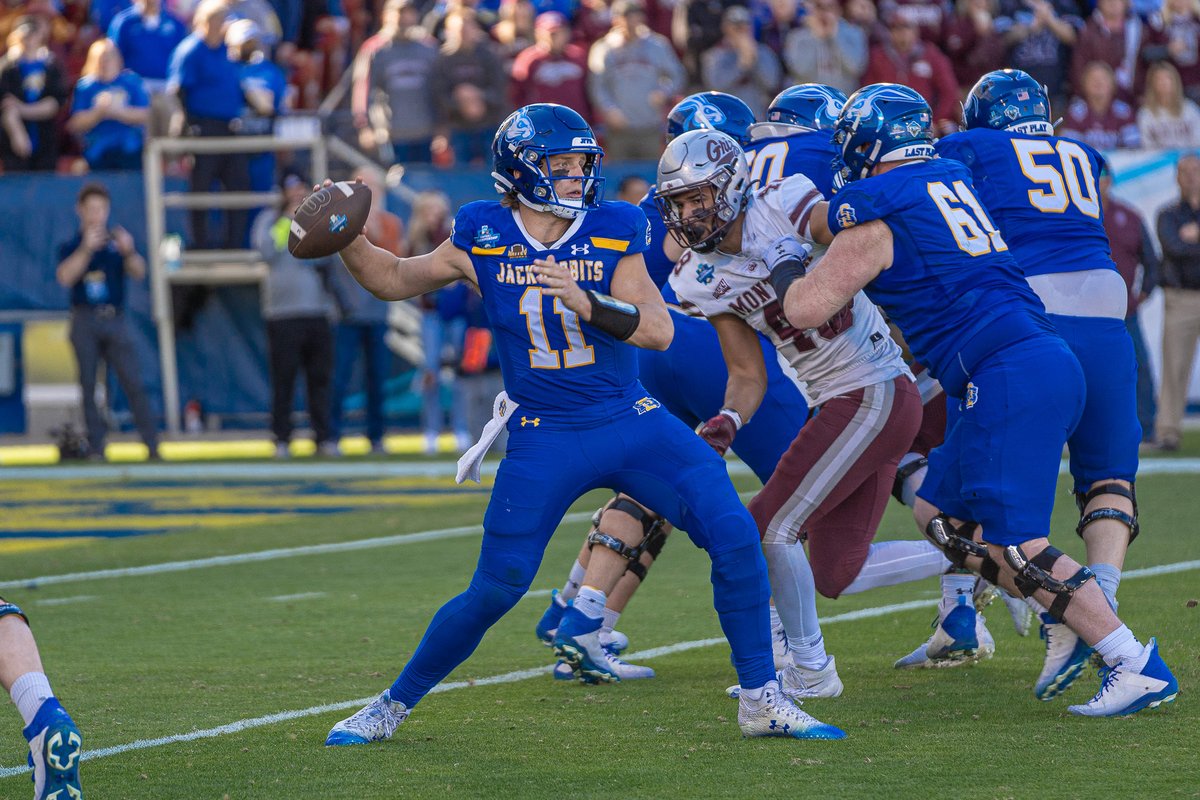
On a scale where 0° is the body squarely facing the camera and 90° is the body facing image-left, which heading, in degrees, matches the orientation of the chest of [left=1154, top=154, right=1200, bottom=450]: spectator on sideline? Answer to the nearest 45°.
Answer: approximately 0°

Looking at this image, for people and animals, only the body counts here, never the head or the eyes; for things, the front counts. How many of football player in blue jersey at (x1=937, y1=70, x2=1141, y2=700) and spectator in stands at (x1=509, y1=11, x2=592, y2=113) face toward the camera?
1

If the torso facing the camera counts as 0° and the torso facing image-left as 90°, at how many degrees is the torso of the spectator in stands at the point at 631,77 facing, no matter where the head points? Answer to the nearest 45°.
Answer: approximately 0°

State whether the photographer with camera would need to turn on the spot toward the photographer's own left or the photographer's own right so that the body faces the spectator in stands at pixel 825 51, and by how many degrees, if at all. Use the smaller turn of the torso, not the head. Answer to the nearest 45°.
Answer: approximately 90° to the photographer's own left

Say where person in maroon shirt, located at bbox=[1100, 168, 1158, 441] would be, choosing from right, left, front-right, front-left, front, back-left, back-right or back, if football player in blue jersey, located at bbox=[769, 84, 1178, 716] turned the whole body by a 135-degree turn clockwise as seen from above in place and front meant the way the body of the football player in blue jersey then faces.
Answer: left

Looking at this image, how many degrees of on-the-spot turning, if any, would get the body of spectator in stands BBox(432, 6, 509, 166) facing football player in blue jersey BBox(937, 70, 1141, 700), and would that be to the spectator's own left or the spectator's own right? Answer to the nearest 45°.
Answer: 0° — they already face them

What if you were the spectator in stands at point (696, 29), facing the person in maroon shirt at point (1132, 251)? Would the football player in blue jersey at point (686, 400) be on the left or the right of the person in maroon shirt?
right

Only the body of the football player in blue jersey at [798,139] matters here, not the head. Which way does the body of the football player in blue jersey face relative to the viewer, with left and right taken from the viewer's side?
facing away from the viewer and to the right of the viewer

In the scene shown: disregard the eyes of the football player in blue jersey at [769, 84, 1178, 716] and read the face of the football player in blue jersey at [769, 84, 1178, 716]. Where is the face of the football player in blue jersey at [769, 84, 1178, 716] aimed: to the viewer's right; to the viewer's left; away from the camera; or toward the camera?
to the viewer's left

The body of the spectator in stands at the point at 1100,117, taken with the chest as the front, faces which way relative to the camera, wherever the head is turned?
toward the camera

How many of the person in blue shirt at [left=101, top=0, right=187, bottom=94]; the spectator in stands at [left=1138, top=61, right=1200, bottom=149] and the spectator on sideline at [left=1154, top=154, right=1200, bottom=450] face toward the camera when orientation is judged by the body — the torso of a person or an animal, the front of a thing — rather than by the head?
3

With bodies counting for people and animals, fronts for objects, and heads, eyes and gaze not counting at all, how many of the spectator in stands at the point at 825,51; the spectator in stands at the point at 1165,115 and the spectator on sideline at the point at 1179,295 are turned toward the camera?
3

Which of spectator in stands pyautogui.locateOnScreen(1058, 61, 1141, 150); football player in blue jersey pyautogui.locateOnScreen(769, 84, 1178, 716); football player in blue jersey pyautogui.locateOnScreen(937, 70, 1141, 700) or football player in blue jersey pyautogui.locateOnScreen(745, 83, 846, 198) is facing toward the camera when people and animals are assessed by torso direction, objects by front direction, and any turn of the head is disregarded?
the spectator in stands
